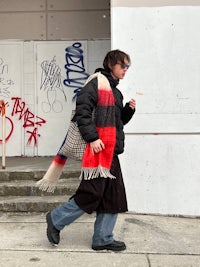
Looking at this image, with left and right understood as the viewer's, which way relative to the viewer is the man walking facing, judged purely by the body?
facing to the right of the viewer

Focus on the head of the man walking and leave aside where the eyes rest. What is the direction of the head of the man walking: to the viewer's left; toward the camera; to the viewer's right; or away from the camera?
to the viewer's right
